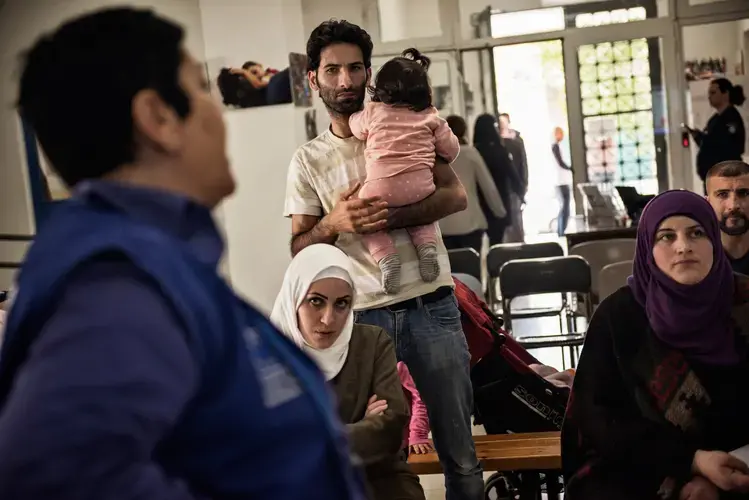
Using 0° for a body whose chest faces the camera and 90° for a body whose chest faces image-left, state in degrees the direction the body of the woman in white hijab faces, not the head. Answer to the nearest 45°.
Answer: approximately 0°

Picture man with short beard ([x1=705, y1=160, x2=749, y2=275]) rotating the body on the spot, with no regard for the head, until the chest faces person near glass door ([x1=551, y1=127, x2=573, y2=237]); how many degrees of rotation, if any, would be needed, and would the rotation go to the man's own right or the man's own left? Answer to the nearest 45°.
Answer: approximately 180°

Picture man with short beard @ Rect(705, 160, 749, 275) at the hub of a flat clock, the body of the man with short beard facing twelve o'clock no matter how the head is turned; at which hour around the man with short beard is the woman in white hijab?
The woman in white hijab is roughly at 1 o'clock from the man with short beard.

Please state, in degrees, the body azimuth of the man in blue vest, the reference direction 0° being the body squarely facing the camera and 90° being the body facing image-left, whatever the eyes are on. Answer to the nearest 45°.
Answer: approximately 270°

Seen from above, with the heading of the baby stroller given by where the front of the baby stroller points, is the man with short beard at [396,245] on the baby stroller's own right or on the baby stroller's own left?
on the baby stroller's own right

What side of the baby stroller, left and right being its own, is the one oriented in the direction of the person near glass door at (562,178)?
left

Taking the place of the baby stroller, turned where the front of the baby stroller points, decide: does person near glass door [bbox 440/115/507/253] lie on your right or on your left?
on your left

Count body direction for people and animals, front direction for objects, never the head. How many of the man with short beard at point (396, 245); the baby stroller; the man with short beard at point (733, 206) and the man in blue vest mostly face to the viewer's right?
2

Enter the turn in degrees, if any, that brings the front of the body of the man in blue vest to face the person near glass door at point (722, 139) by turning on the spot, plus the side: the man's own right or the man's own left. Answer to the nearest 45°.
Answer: approximately 45° to the man's own left

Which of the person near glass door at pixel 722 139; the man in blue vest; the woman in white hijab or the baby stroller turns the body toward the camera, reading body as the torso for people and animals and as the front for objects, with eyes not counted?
the woman in white hijab

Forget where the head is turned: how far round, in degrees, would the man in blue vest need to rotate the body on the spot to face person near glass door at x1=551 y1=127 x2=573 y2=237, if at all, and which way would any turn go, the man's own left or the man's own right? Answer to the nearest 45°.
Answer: approximately 45° to the man's own left

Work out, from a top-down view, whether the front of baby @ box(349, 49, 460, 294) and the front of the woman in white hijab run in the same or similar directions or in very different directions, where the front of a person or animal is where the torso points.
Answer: very different directions

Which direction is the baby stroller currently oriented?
to the viewer's right

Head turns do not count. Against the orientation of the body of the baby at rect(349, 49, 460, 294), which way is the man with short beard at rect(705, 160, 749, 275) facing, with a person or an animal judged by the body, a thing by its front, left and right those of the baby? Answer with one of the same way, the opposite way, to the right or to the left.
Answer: the opposite way
